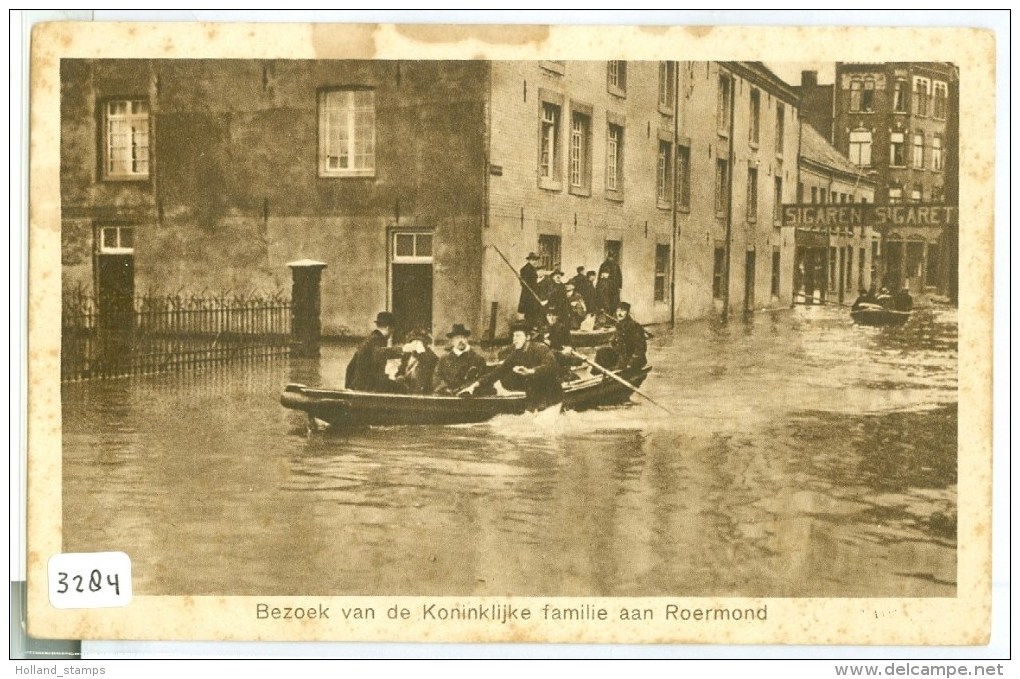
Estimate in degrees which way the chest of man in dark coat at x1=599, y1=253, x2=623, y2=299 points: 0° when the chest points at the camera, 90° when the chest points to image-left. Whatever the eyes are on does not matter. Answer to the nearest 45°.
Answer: approximately 0°

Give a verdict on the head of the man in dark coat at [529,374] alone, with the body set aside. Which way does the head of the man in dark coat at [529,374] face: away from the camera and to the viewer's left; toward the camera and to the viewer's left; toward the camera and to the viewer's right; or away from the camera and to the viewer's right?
toward the camera and to the viewer's left

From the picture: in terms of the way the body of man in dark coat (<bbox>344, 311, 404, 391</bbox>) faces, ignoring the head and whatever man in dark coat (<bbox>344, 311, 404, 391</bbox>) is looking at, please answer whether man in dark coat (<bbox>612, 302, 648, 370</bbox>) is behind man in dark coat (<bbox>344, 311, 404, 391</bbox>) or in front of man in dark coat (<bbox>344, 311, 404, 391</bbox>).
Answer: in front

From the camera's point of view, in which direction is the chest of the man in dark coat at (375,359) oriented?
to the viewer's right
